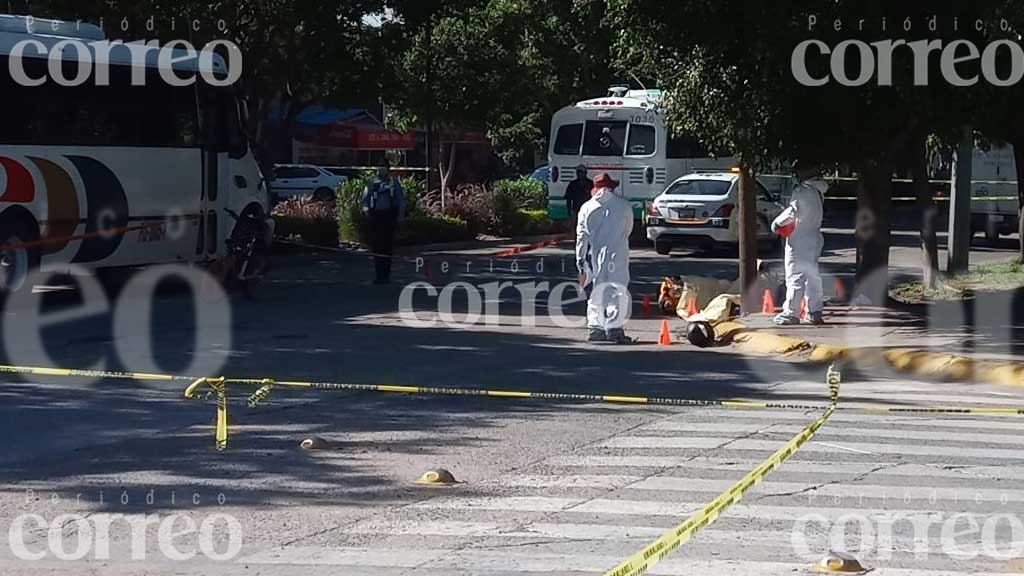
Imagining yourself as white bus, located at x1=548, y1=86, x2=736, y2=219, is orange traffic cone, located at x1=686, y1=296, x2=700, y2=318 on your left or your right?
on your right

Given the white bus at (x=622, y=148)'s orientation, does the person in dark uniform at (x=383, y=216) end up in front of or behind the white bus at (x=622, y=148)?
behind

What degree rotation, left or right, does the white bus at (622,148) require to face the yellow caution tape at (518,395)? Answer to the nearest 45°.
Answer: approximately 135° to its right

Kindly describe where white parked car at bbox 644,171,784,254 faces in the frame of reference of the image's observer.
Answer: facing away from the viewer and to the right of the viewer

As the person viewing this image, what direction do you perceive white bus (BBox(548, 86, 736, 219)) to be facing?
facing away from the viewer and to the right of the viewer

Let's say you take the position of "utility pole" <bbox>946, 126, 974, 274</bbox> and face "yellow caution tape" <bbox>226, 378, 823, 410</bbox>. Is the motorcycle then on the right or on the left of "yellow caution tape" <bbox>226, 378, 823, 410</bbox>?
right

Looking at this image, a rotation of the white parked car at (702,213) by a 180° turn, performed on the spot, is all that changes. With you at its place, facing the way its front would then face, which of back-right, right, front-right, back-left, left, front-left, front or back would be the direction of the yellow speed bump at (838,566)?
front-left
